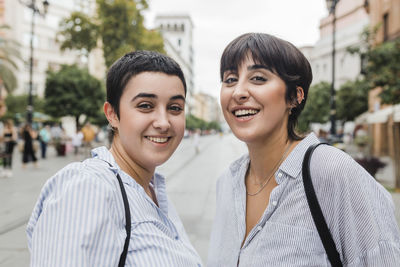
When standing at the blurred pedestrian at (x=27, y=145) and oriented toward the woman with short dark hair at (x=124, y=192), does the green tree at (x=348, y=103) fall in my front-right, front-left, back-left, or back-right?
back-left

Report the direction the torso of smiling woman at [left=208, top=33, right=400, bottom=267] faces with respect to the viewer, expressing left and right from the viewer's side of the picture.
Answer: facing the viewer and to the left of the viewer

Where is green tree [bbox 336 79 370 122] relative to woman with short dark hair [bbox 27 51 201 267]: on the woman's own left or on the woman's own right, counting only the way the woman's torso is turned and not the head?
on the woman's own left

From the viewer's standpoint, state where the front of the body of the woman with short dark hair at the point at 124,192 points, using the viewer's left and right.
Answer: facing the viewer and to the right of the viewer

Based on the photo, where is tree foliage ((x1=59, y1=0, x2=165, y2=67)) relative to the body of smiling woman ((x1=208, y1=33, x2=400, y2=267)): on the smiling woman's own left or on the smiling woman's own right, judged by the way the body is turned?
on the smiling woman's own right

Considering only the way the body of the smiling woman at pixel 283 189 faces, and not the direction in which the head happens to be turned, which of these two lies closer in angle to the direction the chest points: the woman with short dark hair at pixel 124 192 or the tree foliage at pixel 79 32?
the woman with short dark hair

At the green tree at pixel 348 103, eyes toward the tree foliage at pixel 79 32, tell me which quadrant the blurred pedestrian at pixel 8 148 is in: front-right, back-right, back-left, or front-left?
front-left

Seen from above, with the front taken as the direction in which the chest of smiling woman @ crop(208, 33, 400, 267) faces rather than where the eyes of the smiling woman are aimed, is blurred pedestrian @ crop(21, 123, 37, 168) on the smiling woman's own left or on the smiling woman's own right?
on the smiling woman's own right

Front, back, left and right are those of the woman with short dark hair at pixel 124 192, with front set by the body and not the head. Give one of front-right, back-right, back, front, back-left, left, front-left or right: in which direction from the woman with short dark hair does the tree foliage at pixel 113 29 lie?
back-left

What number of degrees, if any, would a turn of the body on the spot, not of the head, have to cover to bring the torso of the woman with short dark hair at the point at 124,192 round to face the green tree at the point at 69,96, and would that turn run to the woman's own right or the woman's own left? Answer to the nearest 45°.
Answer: approximately 135° to the woman's own left

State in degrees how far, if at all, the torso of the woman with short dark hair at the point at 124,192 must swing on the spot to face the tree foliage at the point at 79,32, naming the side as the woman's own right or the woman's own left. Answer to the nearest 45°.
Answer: approximately 135° to the woman's own left

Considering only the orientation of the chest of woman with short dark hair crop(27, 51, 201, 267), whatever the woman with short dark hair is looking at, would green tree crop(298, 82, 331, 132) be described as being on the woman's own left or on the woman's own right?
on the woman's own left

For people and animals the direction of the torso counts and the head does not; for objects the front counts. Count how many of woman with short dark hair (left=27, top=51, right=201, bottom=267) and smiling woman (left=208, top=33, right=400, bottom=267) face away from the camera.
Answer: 0
